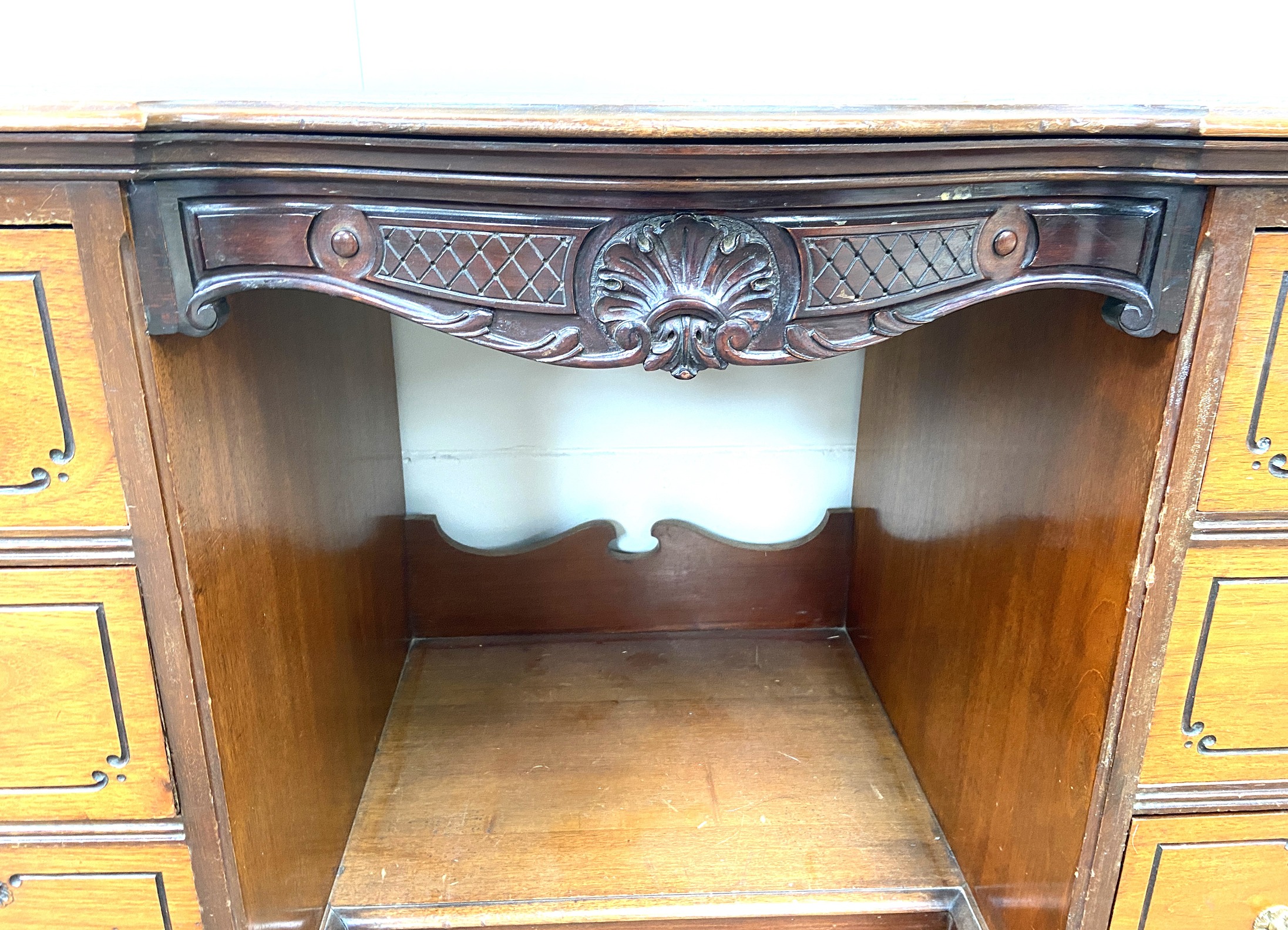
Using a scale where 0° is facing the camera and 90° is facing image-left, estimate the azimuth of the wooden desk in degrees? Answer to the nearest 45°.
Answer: approximately 0°
